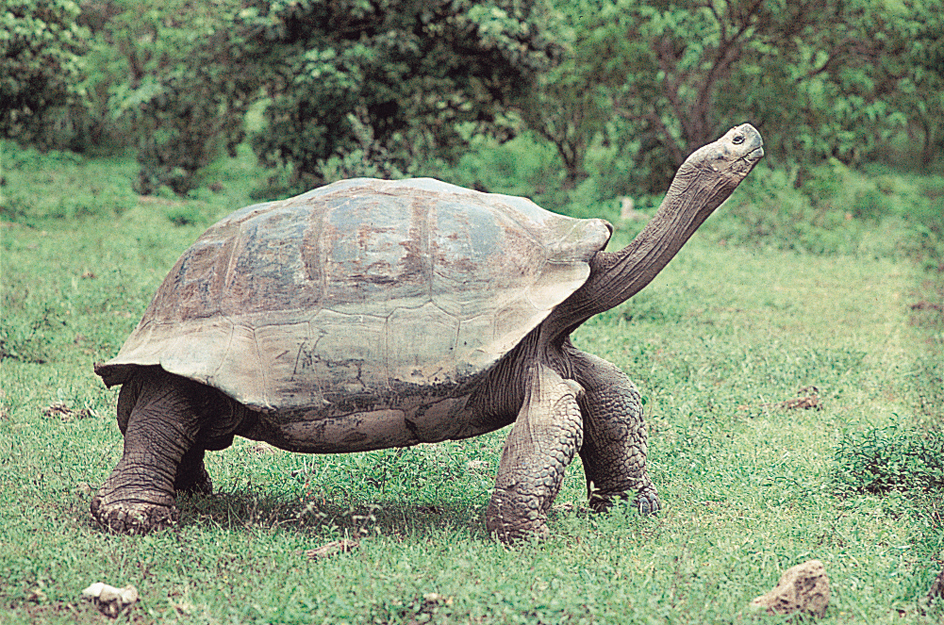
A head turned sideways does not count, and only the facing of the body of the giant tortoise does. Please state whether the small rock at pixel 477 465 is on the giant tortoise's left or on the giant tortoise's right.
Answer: on the giant tortoise's left

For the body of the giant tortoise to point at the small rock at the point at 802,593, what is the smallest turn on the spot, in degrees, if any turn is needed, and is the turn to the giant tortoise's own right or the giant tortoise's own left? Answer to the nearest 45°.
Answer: approximately 45° to the giant tortoise's own right

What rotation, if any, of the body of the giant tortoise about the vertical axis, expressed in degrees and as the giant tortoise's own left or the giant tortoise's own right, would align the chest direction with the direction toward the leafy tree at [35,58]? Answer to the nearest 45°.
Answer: approximately 135° to the giant tortoise's own left

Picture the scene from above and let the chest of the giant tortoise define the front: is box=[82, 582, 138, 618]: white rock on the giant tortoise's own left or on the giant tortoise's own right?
on the giant tortoise's own right

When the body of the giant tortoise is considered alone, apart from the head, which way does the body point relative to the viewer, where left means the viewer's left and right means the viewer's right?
facing to the right of the viewer

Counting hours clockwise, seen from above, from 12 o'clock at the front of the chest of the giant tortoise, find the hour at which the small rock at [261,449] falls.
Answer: The small rock is roughly at 8 o'clock from the giant tortoise.

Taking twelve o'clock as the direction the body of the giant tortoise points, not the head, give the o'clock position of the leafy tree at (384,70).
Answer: The leafy tree is roughly at 9 o'clock from the giant tortoise.
